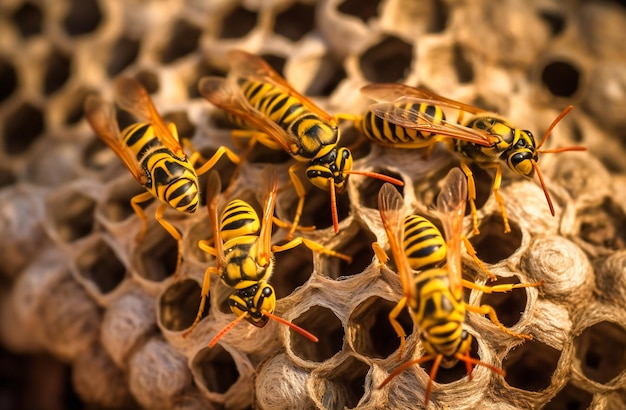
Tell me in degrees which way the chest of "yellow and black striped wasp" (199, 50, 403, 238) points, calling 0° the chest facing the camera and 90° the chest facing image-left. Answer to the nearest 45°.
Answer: approximately 315°

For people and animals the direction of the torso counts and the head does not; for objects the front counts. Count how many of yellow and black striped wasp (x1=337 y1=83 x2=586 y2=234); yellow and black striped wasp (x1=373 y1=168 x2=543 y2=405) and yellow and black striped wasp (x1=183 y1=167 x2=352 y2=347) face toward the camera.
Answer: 2

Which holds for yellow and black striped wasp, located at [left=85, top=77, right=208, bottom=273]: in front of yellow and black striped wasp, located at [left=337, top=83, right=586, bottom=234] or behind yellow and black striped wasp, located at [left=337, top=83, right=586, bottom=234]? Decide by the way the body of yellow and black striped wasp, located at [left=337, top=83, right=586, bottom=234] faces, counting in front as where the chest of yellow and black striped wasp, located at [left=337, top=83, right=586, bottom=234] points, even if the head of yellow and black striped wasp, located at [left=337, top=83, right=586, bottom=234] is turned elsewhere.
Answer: behind

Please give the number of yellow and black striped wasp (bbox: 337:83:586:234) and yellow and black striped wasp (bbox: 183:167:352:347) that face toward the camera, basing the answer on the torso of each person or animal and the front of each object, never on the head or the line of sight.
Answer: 1

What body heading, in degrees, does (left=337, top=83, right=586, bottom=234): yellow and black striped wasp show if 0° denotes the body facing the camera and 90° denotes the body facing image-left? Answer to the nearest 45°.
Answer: approximately 270°

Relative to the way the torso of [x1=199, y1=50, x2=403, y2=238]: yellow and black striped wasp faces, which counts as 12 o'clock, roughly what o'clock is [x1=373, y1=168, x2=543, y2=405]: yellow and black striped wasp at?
[x1=373, y1=168, x2=543, y2=405]: yellow and black striped wasp is roughly at 12 o'clock from [x1=199, y1=50, x2=403, y2=238]: yellow and black striped wasp.

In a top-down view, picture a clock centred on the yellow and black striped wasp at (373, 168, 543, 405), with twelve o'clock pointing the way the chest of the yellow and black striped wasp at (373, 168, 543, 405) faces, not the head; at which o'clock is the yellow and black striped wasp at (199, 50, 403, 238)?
the yellow and black striped wasp at (199, 50, 403, 238) is roughly at 4 o'clock from the yellow and black striped wasp at (373, 168, 543, 405).
